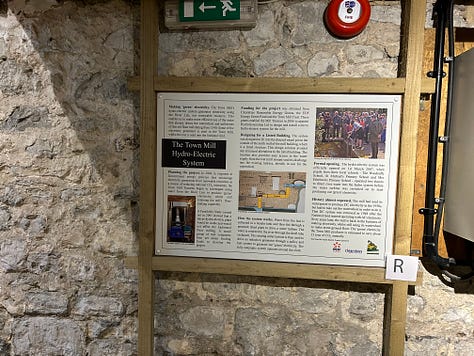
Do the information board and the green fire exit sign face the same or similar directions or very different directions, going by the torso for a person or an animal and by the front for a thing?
same or similar directions

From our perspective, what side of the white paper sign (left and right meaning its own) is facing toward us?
front

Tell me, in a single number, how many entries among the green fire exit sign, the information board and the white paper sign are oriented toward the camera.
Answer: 3

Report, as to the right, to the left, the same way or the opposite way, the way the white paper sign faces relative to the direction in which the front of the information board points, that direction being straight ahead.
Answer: the same way

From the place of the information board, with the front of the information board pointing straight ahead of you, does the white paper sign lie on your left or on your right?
on your left

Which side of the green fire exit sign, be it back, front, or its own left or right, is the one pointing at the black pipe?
left

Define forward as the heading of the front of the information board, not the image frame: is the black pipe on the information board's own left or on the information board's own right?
on the information board's own left

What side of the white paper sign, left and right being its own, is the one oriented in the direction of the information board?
right

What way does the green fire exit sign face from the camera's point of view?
toward the camera
